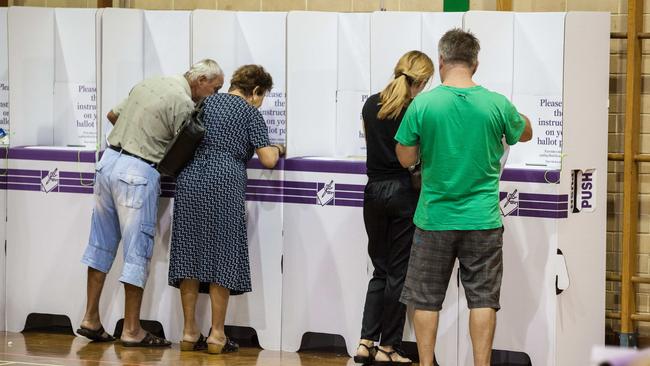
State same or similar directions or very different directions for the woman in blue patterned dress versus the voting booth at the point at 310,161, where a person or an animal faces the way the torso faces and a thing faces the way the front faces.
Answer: very different directions

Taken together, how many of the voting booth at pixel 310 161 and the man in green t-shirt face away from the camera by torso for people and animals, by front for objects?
1

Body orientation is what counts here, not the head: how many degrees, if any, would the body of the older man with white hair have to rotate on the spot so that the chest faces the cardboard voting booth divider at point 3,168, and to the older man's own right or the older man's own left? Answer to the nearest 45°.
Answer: approximately 90° to the older man's own left

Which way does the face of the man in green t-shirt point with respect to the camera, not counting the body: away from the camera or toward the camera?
away from the camera

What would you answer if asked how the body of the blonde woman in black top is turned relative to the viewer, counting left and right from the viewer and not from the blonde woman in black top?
facing away from the viewer and to the right of the viewer

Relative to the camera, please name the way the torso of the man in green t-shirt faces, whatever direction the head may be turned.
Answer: away from the camera

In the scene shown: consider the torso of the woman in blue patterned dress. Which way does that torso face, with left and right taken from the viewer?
facing away from the viewer and to the right of the viewer

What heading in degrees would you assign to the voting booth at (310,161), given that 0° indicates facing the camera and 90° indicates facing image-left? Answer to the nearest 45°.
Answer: approximately 45°

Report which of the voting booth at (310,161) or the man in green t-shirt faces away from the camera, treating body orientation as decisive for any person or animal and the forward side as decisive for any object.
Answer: the man in green t-shirt

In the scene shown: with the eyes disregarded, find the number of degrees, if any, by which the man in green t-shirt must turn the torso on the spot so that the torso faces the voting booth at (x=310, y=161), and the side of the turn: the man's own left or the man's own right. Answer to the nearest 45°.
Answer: approximately 45° to the man's own left
